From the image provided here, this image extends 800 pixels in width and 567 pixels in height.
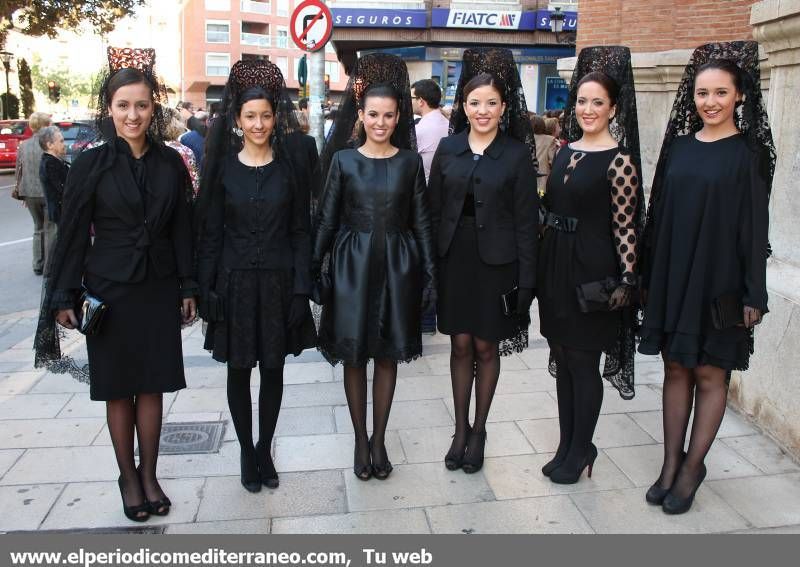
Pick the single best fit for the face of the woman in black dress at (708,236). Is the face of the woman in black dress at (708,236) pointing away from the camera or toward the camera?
toward the camera

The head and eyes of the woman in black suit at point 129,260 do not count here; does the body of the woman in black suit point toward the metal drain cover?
no

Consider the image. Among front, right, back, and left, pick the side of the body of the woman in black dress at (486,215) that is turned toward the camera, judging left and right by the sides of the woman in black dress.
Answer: front

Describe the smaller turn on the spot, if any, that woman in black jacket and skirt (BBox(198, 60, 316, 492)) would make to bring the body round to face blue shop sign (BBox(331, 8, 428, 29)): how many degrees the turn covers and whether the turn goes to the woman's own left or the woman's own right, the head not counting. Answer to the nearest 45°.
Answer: approximately 180°

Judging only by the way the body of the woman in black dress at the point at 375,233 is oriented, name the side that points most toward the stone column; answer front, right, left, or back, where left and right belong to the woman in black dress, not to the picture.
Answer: left

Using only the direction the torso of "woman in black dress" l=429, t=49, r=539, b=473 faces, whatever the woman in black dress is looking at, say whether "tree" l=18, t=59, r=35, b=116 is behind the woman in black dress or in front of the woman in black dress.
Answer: behind

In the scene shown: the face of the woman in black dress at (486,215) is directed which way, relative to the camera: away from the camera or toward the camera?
toward the camera

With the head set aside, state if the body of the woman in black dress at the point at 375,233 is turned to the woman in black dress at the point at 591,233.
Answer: no

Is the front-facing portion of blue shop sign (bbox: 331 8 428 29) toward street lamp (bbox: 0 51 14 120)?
no

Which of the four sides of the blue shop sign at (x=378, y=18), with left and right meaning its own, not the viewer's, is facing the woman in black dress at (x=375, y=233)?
front

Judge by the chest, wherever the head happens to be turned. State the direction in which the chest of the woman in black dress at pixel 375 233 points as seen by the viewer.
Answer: toward the camera
